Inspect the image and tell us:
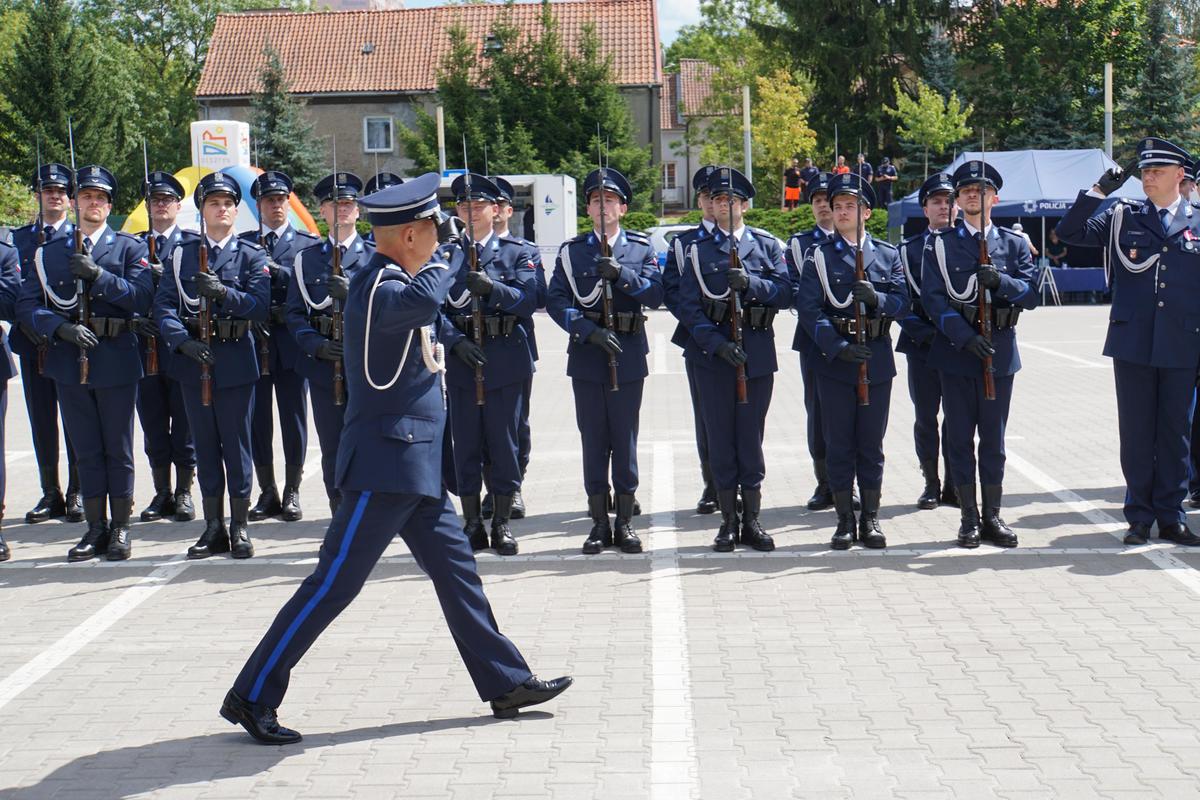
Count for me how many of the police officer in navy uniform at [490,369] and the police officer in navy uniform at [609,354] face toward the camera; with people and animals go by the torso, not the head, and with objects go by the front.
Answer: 2

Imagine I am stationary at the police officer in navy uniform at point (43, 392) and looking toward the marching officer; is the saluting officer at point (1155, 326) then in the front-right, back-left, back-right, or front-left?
front-left

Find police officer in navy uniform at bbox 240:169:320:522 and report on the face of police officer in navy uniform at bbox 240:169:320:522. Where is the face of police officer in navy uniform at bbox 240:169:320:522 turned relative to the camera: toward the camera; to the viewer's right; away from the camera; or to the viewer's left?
toward the camera

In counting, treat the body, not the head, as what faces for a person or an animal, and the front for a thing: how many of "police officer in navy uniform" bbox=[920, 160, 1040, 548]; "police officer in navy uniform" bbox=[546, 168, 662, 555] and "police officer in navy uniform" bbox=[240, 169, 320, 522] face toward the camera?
3

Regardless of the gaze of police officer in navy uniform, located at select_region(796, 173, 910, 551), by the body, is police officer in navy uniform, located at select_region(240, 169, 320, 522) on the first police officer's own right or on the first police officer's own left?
on the first police officer's own right

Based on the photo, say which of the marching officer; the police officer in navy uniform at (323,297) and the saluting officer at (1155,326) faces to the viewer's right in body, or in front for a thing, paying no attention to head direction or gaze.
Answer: the marching officer

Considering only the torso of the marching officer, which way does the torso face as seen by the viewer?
to the viewer's right

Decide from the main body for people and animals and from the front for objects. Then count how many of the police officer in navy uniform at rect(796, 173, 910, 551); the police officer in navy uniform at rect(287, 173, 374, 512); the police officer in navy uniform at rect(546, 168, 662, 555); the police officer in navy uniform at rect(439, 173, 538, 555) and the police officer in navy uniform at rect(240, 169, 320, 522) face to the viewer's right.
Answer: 0

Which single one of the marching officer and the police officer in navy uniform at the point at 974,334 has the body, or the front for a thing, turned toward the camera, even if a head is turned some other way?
the police officer in navy uniform

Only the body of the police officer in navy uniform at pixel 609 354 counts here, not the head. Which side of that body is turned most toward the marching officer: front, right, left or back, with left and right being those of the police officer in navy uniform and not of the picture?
front

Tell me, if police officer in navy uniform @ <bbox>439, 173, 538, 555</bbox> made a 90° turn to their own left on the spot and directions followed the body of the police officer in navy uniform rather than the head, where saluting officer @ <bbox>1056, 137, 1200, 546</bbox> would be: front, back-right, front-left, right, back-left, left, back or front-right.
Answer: front

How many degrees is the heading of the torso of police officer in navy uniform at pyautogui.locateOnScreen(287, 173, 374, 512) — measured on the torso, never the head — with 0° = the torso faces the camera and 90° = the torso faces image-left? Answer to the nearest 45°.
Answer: approximately 0°

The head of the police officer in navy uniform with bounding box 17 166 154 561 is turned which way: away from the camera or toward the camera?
toward the camera

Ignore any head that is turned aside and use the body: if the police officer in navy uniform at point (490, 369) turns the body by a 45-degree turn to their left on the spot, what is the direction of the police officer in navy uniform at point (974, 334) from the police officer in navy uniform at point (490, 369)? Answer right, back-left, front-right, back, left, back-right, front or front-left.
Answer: front-left

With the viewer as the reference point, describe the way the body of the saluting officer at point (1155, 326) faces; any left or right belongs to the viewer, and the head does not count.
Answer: facing the viewer

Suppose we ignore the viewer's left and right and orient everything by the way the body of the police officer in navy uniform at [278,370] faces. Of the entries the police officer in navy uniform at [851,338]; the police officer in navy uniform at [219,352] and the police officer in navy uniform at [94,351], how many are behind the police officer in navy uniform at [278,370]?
0

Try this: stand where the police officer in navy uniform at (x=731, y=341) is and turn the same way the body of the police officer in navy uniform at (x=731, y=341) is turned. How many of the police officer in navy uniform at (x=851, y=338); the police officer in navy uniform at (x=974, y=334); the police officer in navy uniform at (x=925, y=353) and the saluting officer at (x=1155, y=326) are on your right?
0

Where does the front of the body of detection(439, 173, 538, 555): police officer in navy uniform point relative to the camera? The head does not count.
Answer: toward the camera

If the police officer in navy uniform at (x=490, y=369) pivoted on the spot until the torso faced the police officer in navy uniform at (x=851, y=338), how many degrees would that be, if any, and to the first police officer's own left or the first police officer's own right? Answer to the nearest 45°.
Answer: approximately 90° to the first police officer's own left
